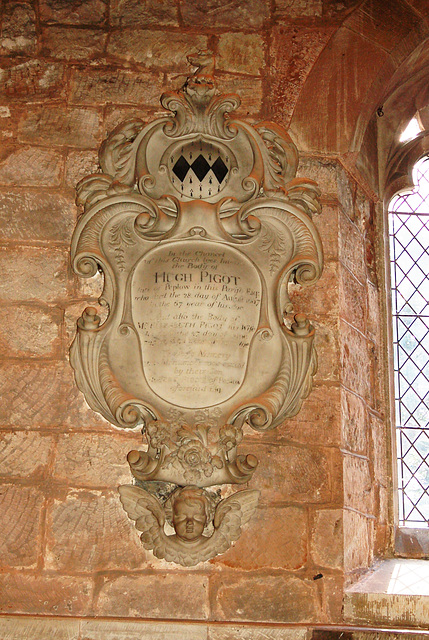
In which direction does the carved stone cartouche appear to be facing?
toward the camera

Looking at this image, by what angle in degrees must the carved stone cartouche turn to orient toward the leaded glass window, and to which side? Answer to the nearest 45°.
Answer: approximately 135° to its left
